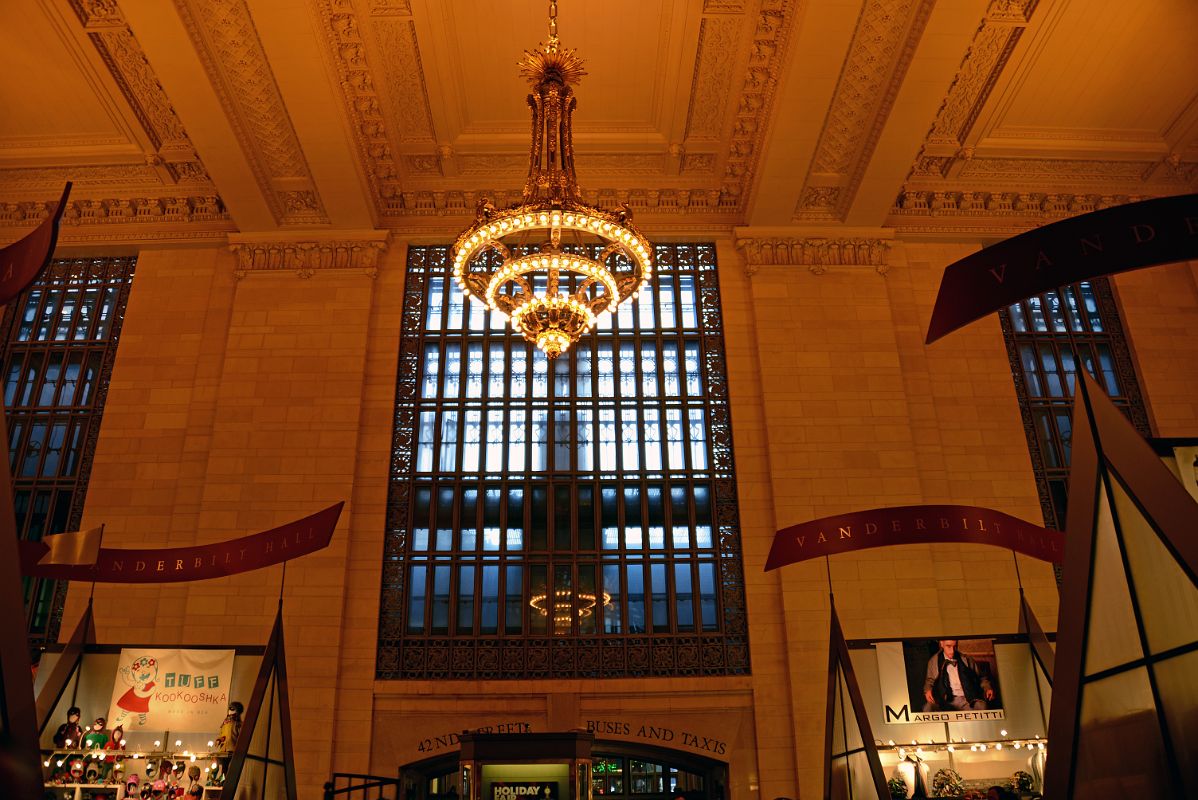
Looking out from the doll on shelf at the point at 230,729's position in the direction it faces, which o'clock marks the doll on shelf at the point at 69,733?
the doll on shelf at the point at 69,733 is roughly at 2 o'clock from the doll on shelf at the point at 230,729.

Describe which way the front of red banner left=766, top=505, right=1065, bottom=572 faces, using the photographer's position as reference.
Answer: facing the viewer

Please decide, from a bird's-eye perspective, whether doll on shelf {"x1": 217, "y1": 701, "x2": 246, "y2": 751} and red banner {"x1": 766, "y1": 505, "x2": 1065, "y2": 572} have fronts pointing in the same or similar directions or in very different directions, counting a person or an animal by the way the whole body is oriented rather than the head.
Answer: same or similar directions

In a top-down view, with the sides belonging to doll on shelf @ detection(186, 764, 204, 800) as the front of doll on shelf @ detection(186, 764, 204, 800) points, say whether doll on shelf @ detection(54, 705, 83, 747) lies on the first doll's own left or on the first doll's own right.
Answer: on the first doll's own right

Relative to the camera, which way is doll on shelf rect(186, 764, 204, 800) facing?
toward the camera

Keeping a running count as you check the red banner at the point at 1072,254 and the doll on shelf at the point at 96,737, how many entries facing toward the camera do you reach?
2

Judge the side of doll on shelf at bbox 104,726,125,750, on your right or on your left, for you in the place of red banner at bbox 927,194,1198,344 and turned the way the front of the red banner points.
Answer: on your right

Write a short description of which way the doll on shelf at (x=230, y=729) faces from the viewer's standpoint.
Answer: facing the viewer and to the left of the viewer

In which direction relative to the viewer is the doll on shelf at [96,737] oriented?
toward the camera

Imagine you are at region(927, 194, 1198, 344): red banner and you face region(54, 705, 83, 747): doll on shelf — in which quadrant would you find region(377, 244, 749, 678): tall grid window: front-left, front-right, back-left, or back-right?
front-right

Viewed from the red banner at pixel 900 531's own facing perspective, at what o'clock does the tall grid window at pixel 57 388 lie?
The tall grid window is roughly at 3 o'clock from the red banner.
